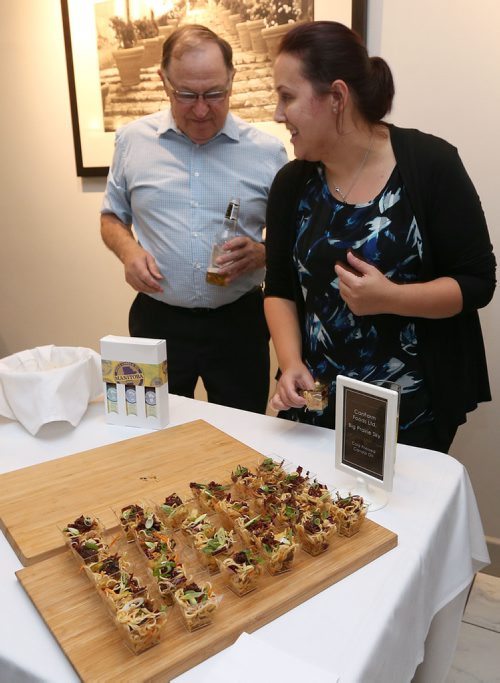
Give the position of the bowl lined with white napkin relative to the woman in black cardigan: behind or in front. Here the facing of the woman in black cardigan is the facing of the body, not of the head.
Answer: in front

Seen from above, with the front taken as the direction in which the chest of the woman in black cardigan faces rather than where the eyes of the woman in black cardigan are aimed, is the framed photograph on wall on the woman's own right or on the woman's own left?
on the woman's own right

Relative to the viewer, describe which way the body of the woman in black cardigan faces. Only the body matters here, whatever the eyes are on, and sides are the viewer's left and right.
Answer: facing the viewer and to the left of the viewer

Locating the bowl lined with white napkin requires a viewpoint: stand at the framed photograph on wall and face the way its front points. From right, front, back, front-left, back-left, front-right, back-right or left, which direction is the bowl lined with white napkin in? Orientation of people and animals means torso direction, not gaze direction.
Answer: front

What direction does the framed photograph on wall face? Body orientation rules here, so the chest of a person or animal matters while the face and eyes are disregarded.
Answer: toward the camera

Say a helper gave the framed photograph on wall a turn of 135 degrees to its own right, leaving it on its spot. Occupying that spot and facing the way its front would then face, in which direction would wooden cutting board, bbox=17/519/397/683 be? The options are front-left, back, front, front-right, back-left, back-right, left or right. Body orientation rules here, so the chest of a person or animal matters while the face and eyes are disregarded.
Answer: back-left

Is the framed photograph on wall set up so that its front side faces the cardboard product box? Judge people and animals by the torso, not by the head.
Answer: yes

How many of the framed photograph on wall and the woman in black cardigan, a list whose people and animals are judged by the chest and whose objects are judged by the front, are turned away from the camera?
0

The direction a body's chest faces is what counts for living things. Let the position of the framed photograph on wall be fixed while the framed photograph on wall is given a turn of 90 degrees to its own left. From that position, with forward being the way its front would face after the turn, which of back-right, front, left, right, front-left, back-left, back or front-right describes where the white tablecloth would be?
right

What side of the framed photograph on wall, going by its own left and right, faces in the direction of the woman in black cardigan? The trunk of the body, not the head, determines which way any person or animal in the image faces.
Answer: front

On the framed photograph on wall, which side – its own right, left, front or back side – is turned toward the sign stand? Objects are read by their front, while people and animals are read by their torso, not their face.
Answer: front

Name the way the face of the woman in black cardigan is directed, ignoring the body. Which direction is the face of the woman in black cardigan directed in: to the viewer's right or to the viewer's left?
to the viewer's left

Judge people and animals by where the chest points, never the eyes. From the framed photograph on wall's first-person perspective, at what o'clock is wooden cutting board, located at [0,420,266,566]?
The wooden cutting board is roughly at 12 o'clock from the framed photograph on wall.
